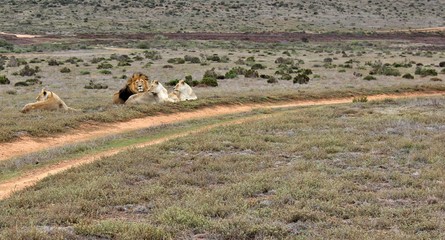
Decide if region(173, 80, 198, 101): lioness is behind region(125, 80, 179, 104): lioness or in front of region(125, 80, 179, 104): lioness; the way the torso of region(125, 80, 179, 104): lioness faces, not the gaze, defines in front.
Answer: in front

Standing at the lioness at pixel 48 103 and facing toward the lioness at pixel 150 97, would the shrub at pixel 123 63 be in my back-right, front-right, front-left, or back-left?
front-left

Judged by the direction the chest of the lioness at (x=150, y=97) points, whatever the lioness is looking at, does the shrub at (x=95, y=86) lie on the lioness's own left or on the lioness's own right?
on the lioness's own left

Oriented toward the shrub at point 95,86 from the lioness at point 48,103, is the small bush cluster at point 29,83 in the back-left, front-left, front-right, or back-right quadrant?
front-left

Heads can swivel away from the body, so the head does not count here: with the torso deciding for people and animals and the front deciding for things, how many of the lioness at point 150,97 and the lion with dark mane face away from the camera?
0

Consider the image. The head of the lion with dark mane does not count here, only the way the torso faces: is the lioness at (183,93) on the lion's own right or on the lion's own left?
on the lion's own left

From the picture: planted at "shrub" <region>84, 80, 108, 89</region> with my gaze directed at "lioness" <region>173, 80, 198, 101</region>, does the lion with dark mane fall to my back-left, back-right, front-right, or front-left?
front-right

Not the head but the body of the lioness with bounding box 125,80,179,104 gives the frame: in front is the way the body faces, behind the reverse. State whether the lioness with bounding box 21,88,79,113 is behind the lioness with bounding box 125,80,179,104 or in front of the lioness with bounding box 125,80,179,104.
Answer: behind

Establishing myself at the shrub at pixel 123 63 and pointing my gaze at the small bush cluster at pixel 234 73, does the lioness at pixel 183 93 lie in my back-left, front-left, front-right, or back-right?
front-right

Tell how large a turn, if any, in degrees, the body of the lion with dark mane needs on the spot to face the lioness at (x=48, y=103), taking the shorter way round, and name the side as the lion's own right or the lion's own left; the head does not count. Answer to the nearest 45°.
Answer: approximately 90° to the lion's own right
